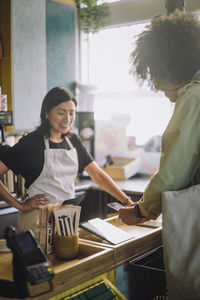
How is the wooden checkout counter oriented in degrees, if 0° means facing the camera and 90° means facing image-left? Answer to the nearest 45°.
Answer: approximately 315°

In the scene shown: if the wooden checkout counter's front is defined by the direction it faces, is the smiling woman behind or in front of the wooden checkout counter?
behind

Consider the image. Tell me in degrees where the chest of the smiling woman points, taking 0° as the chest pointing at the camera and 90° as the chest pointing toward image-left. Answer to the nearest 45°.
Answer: approximately 315°

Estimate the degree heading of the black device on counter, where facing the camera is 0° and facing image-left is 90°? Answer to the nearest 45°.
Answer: approximately 315°
